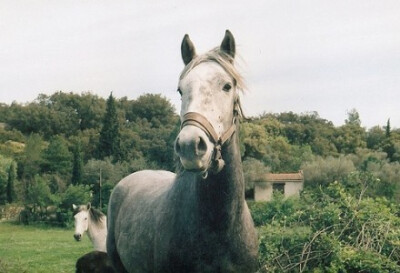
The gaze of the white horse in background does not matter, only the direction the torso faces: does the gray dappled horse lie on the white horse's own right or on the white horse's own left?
on the white horse's own left

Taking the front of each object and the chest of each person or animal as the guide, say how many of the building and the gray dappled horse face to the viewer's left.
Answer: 0

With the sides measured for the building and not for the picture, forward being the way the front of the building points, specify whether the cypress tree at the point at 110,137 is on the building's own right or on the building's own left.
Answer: on the building's own right

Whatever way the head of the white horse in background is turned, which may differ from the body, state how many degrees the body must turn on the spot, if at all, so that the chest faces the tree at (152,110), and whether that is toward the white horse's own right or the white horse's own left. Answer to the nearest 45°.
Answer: approximately 135° to the white horse's own right

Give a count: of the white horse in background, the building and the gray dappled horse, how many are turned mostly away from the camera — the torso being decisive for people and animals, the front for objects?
0

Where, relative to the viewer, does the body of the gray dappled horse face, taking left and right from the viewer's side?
facing the viewer and to the right of the viewer

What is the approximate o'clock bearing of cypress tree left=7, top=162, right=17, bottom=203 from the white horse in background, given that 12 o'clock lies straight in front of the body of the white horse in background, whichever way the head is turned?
The cypress tree is roughly at 4 o'clock from the white horse in background.

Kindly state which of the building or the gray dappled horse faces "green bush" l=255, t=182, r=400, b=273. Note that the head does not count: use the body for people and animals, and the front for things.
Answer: the building

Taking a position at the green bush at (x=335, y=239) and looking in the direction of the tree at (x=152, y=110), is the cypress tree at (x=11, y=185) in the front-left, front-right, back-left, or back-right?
front-left

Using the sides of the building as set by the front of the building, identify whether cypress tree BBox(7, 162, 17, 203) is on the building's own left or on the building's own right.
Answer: on the building's own right

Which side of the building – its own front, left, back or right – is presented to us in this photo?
front
